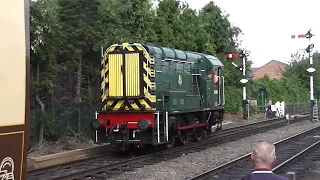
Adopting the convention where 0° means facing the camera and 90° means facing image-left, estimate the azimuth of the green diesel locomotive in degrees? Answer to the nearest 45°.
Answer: approximately 45°

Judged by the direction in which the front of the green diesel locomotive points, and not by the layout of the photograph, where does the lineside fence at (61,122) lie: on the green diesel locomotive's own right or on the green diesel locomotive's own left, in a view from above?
on the green diesel locomotive's own right

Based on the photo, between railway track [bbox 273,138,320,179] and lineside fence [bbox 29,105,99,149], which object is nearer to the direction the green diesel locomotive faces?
the lineside fence

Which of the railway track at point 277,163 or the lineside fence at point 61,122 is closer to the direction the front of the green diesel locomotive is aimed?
the lineside fence
